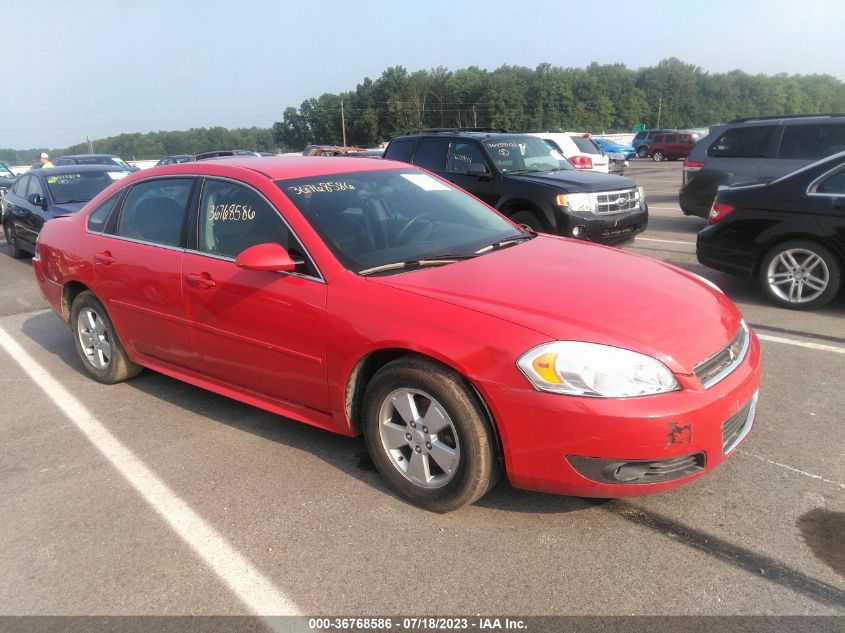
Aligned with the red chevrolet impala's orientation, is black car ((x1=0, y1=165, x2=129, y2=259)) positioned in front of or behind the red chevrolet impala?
behind

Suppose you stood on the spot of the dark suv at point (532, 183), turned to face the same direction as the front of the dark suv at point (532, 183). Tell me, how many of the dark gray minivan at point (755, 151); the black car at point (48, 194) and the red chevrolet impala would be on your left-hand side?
1

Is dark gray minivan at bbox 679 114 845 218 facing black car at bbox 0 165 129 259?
no

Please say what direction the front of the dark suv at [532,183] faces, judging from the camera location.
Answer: facing the viewer and to the right of the viewer

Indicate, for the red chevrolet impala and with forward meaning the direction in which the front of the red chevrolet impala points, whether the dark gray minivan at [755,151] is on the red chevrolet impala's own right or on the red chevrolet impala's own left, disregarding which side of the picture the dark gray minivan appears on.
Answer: on the red chevrolet impala's own left

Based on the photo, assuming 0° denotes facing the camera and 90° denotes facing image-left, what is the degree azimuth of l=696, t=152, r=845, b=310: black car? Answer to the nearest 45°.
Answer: approximately 270°

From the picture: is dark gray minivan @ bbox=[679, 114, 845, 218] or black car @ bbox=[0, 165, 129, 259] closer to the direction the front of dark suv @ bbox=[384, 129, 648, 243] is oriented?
the dark gray minivan

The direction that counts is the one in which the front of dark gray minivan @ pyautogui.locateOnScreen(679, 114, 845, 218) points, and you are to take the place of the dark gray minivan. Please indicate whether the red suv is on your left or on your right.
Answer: on your left

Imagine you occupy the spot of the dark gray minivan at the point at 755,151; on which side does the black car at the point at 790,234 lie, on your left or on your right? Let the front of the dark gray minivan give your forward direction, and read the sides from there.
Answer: on your right

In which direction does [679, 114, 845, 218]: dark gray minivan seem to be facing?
to the viewer's right

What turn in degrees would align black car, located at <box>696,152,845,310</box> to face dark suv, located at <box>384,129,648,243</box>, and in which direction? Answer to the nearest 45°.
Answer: approximately 135° to its left

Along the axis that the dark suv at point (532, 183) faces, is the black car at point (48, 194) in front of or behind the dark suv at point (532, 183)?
behind

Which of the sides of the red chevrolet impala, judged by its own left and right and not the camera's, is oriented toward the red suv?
left

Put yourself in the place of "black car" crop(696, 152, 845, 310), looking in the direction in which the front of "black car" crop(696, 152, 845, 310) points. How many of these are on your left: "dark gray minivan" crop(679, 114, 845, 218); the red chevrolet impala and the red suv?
2

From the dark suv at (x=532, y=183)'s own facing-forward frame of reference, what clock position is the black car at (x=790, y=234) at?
The black car is roughly at 12 o'clock from the dark suv.

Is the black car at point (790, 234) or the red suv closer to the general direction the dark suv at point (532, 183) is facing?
the black car

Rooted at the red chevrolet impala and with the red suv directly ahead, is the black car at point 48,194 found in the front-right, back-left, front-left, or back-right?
front-left
